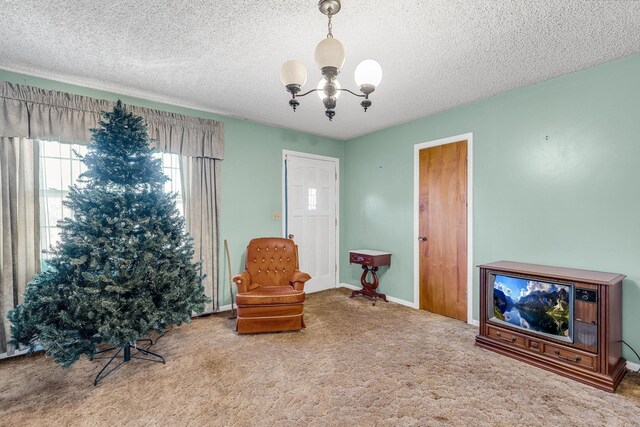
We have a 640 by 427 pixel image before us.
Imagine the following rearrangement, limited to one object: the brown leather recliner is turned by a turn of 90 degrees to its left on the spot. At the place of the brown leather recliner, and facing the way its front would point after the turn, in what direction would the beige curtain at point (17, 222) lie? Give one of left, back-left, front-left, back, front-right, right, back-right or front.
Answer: back

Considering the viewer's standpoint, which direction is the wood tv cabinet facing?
facing the viewer and to the left of the viewer

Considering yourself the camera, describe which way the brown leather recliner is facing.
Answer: facing the viewer

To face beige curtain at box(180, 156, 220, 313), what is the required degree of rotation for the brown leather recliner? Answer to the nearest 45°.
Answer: approximately 135° to its right

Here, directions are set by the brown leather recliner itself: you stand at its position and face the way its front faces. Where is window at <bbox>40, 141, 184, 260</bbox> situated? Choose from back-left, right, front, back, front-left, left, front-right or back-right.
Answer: right

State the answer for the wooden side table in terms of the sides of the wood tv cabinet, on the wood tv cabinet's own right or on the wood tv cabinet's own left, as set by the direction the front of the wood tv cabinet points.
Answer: on the wood tv cabinet's own right

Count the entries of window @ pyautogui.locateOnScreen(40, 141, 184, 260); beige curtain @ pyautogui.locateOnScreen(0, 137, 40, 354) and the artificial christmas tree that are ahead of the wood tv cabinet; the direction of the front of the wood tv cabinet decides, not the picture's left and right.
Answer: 3

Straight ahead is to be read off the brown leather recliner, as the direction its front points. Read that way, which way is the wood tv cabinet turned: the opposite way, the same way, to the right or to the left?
to the right

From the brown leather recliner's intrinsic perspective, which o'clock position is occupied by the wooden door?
The wooden door is roughly at 9 o'clock from the brown leather recliner.

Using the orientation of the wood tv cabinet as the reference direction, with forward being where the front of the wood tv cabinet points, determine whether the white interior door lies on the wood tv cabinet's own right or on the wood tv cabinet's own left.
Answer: on the wood tv cabinet's own right

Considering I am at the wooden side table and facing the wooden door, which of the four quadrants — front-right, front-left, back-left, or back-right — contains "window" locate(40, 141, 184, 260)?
back-right

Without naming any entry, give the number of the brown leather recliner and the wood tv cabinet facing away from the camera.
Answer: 0

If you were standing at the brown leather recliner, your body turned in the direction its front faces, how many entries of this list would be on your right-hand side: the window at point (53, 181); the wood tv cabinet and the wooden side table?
1

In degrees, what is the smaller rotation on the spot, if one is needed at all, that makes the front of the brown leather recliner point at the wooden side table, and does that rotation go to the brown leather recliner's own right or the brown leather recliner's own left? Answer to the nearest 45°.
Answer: approximately 135° to the brown leather recliner's own left
